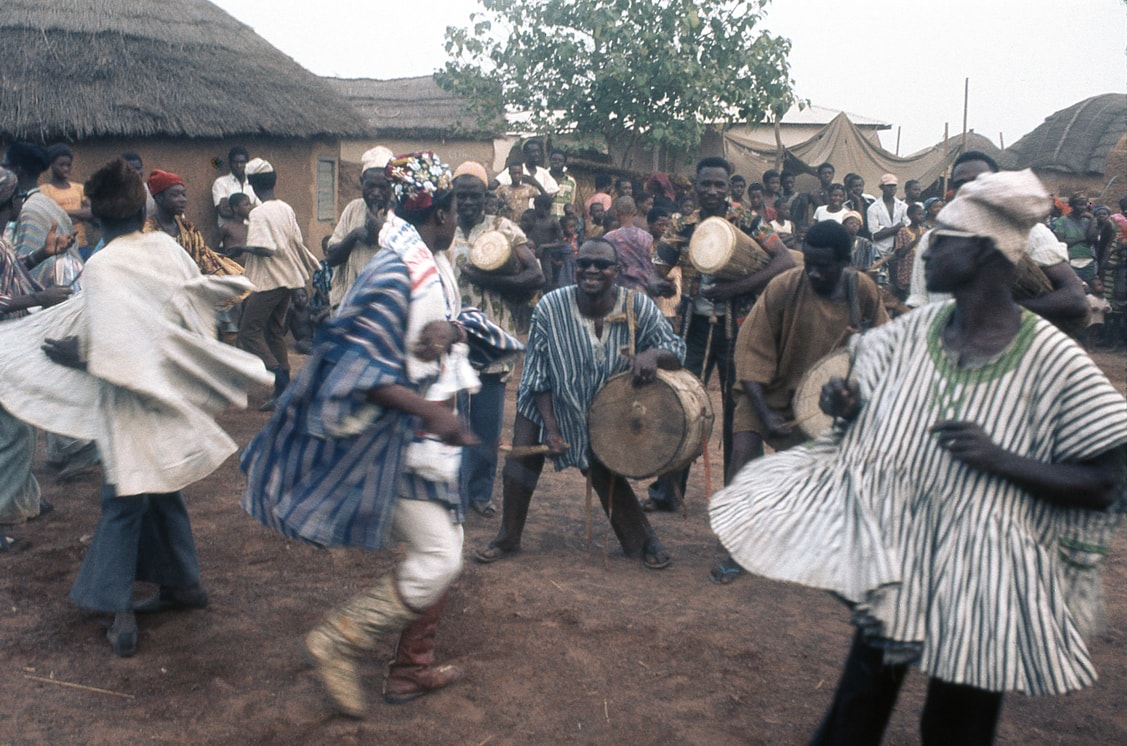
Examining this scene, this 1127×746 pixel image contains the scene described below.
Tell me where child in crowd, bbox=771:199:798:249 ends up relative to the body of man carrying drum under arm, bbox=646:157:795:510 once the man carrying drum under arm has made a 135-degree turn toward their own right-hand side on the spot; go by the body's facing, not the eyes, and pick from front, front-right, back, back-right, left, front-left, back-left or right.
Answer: front-right

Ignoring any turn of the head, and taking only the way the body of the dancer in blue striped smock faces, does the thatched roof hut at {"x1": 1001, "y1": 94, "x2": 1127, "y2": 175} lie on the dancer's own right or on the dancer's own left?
on the dancer's own left

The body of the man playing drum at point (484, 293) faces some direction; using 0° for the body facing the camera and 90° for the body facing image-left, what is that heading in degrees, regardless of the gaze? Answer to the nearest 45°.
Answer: approximately 0°

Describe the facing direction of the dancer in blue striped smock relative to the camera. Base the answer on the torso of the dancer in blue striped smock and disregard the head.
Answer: to the viewer's right

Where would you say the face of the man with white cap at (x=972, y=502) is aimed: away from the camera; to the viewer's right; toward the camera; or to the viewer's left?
to the viewer's left

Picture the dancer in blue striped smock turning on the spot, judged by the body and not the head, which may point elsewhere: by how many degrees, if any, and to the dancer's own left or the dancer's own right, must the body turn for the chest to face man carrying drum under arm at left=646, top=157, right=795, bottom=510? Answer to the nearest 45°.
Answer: approximately 45° to the dancer's own left

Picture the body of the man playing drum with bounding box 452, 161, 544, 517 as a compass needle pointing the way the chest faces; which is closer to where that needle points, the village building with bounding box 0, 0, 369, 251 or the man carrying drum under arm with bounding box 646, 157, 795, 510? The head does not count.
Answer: the man carrying drum under arm

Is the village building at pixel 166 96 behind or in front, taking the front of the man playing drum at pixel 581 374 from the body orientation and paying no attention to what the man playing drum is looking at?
behind

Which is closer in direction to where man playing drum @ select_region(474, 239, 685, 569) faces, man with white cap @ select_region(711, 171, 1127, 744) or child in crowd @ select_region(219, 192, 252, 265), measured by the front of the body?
the man with white cap

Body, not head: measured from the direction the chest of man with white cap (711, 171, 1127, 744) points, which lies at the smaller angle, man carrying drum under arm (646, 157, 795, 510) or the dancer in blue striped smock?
the dancer in blue striped smock
